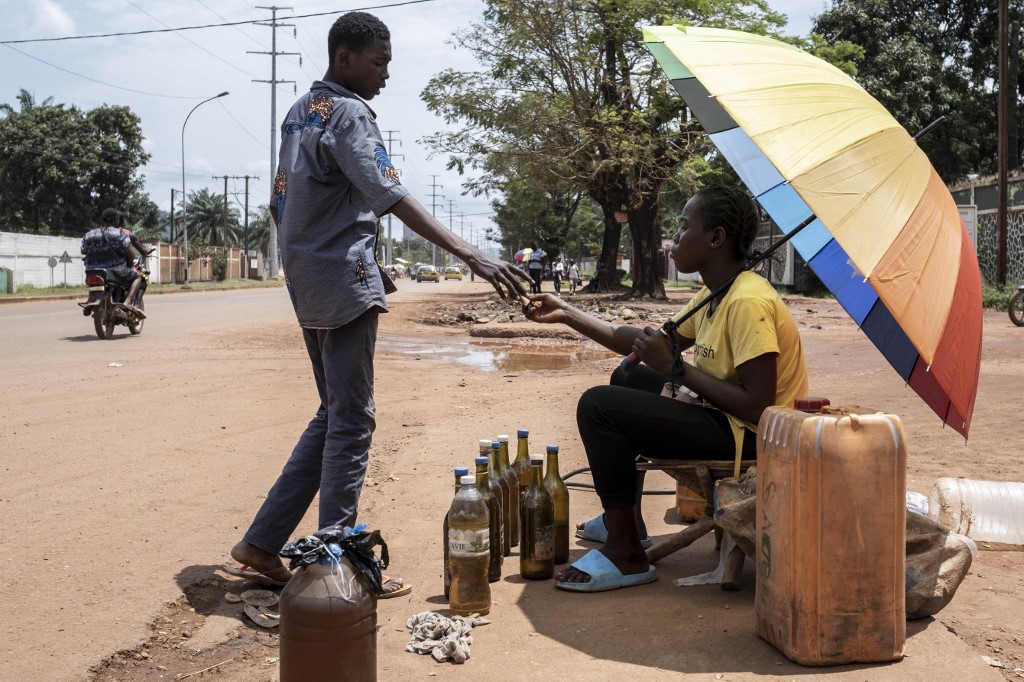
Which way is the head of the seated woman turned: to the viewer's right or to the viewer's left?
to the viewer's left

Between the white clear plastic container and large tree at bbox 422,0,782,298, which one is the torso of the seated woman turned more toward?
the large tree

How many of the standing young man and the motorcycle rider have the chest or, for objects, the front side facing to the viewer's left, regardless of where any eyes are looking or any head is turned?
0

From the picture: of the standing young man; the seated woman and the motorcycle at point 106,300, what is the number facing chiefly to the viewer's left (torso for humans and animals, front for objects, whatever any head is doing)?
1

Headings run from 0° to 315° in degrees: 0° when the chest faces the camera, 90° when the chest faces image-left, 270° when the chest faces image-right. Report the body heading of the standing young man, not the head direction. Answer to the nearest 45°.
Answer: approximately 225°

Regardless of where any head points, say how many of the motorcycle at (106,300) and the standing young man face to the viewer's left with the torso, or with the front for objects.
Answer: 0

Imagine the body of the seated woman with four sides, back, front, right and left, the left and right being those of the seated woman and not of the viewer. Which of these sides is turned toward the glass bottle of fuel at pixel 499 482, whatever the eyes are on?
front

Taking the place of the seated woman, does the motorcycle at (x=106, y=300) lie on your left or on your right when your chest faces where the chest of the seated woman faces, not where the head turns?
on your right

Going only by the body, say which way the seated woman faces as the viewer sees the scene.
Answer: to the viewer's left
